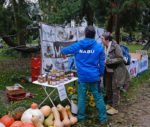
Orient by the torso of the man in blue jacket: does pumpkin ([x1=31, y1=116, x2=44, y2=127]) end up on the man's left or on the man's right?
on the man's left

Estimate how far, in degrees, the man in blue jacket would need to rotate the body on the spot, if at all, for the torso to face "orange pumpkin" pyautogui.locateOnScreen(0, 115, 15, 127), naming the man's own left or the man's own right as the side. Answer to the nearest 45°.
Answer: approximately 90° to the man's own left

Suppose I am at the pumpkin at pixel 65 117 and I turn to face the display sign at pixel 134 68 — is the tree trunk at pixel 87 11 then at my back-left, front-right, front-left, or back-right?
front-left

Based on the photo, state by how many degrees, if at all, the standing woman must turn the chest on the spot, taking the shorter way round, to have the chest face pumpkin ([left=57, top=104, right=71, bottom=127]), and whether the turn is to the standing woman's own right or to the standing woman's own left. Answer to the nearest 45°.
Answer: approximately 45° to the standing woman's own left

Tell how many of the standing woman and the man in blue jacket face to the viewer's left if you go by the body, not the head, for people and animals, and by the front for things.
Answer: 1

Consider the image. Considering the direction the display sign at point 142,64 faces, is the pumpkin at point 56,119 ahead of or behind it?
ahead

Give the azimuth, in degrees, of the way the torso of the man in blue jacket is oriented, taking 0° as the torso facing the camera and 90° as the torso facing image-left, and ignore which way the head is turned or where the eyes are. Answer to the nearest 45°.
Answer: approximately 180°

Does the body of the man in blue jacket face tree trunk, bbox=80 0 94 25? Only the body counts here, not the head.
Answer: yes

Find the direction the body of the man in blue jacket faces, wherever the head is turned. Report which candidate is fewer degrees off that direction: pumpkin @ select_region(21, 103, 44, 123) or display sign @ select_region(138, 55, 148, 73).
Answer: the display sign

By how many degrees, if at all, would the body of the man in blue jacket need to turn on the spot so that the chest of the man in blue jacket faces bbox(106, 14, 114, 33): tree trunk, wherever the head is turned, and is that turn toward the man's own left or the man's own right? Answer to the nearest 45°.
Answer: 0° — they already face it

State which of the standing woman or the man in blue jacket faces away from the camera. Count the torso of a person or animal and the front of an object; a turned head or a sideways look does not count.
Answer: the man in blue jacket

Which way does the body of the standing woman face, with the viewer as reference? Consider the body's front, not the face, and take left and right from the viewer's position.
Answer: facing to the left of the viewer
